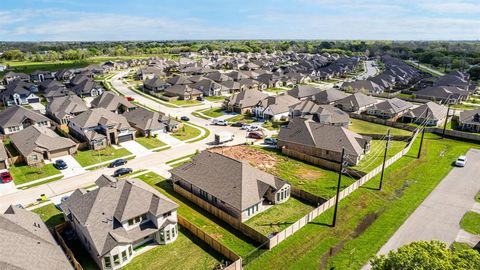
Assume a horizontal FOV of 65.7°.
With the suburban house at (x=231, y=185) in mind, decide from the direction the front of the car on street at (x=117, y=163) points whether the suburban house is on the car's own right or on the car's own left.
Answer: on the car's own left

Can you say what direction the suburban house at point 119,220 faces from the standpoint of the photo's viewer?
facing away from the viewer and to the left of the viewer

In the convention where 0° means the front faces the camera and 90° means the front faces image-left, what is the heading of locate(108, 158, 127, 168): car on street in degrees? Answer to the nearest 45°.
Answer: approximately 45°

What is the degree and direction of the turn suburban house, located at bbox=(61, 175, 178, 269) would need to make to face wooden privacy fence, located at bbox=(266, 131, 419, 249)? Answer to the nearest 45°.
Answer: approximately 135° to its right

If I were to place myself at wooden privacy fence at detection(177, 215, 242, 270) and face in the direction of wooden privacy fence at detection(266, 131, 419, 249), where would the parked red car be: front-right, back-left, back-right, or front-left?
back-left

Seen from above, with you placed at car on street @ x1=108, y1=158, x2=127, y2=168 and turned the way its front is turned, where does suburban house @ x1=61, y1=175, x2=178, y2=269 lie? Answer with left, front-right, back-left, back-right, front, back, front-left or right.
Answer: front-left

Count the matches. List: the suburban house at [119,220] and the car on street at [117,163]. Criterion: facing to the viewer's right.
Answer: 0

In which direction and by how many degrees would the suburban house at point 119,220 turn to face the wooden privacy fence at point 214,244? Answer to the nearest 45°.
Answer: approximately 180°

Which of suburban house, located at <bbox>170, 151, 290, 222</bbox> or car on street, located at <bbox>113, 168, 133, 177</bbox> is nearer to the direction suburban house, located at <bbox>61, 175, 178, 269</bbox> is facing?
the car on street

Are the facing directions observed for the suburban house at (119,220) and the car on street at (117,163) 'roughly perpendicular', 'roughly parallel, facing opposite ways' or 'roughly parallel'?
roughly perpendicular

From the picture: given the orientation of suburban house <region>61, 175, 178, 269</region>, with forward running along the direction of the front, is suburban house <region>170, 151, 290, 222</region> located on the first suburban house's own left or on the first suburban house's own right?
on the first suburban house's own right

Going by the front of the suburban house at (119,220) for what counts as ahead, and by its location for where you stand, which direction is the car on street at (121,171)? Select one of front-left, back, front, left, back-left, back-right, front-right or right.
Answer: front-right
